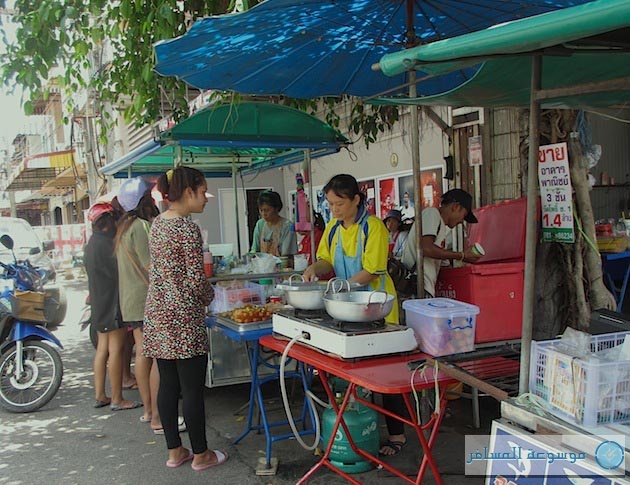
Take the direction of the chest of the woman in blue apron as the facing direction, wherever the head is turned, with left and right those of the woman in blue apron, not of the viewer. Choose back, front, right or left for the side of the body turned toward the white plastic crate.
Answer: left

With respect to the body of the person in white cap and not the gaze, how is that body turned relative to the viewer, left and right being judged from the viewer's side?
facing to the right of the viewer

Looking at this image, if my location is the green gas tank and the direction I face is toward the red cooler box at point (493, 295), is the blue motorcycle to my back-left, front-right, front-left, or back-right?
back-left

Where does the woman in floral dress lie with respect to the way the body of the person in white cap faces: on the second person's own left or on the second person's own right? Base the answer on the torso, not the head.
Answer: on the second person's own right

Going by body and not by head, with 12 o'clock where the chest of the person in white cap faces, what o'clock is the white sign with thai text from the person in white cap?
The white sign with thai text is roughly at 1 o'clock from the person in white cap.

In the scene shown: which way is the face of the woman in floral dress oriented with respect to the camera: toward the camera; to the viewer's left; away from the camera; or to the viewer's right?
to the viewer's right

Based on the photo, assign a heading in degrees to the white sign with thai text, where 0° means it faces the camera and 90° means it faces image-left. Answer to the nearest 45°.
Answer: approximately 0°
